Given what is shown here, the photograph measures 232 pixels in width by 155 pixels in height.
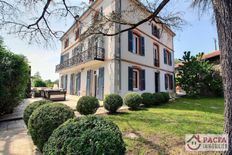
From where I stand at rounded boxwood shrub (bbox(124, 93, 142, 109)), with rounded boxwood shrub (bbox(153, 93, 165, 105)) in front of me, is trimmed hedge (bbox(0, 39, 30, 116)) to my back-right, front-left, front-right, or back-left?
back-left

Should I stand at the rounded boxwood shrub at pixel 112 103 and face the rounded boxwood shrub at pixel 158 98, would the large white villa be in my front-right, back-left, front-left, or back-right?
front-left

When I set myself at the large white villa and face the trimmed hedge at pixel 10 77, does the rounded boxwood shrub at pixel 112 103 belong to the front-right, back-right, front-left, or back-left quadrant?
front-left

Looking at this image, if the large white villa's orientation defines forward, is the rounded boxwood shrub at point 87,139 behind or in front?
in front

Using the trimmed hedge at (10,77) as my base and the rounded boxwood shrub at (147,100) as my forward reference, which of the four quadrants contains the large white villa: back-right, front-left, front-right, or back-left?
front-left

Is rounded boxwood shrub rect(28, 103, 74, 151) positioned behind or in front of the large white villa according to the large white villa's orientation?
in front

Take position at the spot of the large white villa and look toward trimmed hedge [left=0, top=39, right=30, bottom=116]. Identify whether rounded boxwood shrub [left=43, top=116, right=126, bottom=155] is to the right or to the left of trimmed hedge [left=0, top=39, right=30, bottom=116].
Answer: left
